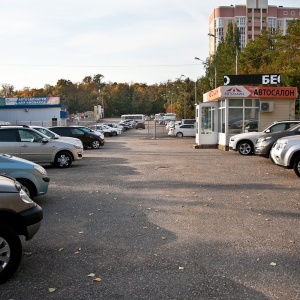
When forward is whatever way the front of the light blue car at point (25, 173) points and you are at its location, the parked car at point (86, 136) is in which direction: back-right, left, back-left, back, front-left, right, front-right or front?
left

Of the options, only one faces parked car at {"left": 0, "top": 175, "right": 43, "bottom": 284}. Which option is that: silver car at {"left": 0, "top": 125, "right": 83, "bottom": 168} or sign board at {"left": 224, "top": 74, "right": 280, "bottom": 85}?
the sign board

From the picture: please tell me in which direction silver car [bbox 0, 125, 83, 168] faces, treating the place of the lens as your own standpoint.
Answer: facing to the right of the viewer

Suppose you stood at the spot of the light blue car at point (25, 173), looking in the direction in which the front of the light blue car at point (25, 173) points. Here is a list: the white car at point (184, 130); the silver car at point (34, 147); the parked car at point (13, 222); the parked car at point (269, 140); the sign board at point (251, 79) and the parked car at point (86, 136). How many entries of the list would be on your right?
1

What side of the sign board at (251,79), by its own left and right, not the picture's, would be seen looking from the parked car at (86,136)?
right

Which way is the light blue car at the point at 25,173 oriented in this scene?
to the viewer's right

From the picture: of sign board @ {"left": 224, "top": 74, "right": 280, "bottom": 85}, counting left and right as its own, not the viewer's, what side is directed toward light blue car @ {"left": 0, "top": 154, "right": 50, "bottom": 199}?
front

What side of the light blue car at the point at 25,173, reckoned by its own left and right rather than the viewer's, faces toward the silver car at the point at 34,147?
left

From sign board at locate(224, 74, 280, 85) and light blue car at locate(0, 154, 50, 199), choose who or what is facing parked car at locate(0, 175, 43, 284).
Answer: the sign board

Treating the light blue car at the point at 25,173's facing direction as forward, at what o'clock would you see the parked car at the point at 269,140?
The parked car is roughly at 11 o'clock from the light blue car.

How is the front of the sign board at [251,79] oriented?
toward the camera

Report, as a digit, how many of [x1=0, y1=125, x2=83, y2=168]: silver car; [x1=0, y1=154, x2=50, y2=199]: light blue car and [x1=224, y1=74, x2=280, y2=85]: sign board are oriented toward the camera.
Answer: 1

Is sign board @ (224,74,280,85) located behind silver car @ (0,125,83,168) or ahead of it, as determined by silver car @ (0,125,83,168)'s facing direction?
ahead

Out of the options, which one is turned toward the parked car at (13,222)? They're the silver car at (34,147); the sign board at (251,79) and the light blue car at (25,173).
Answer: the sign board

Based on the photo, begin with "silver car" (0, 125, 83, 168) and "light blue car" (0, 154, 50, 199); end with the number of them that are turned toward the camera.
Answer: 0

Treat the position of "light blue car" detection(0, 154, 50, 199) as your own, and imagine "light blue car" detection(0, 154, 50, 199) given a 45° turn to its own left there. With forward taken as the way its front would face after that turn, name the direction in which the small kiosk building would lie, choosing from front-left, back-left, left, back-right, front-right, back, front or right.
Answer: front

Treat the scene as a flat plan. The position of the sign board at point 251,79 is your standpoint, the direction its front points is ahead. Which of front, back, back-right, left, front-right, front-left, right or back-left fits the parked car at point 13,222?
front
